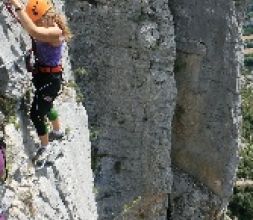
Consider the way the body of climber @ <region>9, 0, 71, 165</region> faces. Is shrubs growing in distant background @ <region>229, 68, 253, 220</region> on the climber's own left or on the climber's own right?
on the climber's own right

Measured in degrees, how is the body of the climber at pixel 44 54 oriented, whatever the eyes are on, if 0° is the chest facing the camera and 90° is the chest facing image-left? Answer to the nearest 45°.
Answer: approximately 90°

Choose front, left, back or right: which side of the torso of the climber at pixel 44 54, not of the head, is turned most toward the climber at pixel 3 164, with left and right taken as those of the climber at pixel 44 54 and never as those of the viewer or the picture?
front

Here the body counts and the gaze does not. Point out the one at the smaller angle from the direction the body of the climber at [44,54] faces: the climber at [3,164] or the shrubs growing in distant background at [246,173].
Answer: the climber
